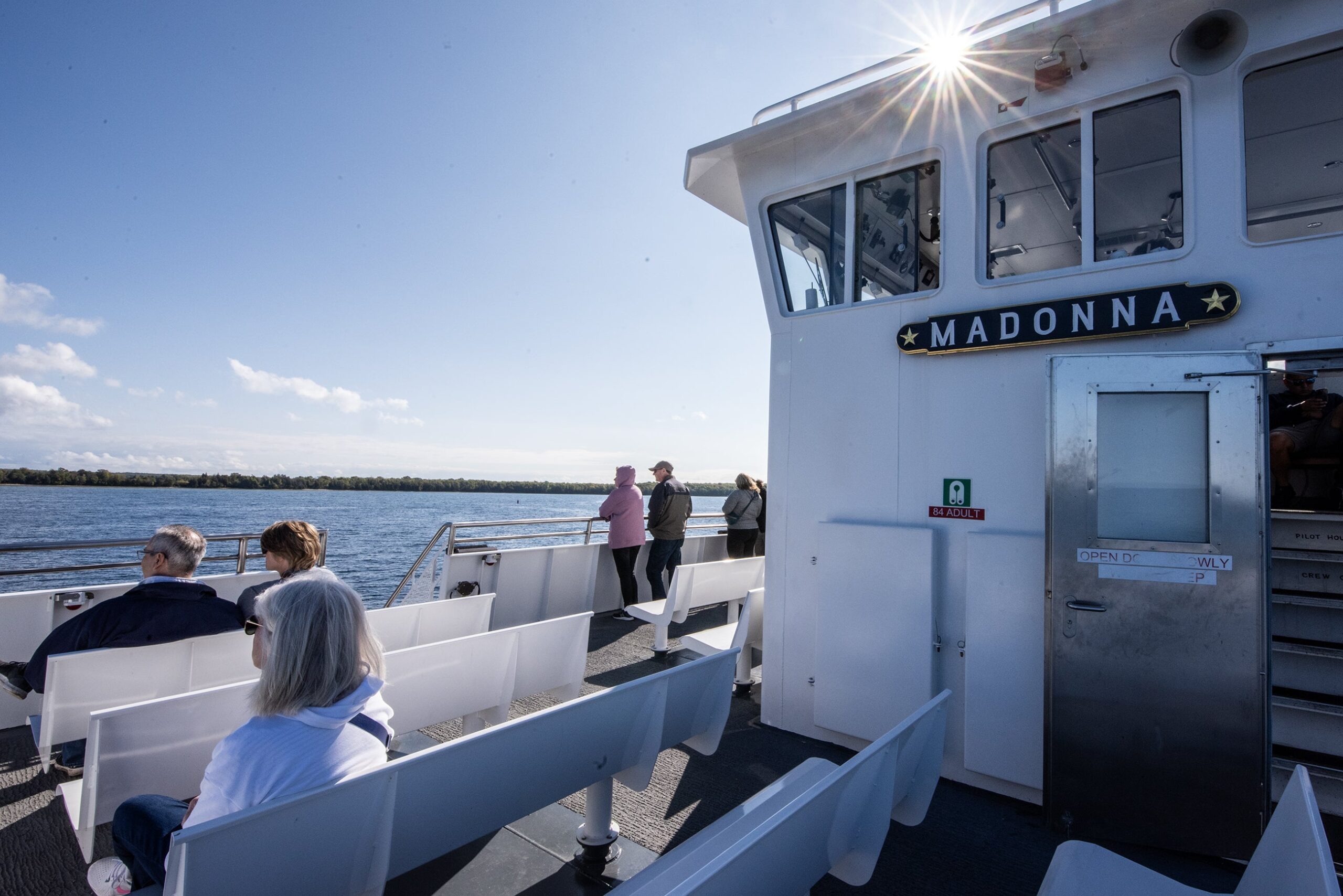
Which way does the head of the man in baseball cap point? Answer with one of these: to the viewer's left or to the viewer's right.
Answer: to the viewer's left

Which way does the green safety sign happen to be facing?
toward the camera

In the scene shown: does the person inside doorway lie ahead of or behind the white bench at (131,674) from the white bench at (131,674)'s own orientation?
behind

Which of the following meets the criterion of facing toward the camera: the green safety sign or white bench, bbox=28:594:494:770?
the green safety sign

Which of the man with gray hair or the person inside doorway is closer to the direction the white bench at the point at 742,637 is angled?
the man with gray hair

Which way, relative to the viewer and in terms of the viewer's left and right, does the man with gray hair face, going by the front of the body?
facing away from the viewer and to the left of the viewer

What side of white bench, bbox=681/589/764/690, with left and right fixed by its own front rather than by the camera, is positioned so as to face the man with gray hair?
left

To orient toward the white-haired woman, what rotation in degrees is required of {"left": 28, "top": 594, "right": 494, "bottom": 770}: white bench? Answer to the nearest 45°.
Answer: approximately 135° to its left

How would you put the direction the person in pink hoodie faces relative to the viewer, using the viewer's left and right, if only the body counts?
facing away from the viewer and to the left of the viewer

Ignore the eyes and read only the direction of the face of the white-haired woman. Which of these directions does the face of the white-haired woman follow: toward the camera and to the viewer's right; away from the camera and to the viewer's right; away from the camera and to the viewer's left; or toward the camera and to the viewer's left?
away from the camera and to the viewer's left

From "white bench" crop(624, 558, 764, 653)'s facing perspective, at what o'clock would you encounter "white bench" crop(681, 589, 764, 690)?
"white bench" crop(681, 589, 764, 690) is roughly at 7 o'clock from "white bench" crop(624, 558, 764, 653).

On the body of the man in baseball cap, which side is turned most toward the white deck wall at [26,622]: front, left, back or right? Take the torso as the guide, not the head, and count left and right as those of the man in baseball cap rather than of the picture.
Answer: left
